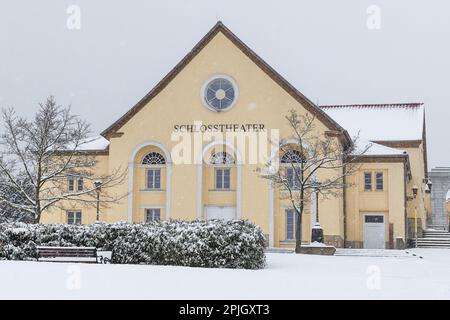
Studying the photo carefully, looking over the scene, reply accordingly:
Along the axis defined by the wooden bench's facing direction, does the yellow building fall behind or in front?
behind

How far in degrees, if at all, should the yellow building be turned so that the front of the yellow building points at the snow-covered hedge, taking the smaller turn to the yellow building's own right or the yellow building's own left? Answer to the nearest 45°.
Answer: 0° — it already faces it

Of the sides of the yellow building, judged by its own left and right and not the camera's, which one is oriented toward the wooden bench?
front

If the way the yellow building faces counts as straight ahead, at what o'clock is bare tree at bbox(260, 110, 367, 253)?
The bare tree is roughly at 10 o'clock from the yellow building.

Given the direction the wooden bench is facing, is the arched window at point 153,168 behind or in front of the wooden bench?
behind

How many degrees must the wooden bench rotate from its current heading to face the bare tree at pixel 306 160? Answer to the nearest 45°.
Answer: approximately 135° to its left

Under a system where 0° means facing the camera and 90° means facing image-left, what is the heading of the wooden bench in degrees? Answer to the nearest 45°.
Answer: approximately 0°

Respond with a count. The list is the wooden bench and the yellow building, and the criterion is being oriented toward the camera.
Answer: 2

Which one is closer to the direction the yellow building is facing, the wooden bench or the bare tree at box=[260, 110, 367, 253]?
the wooden bench
